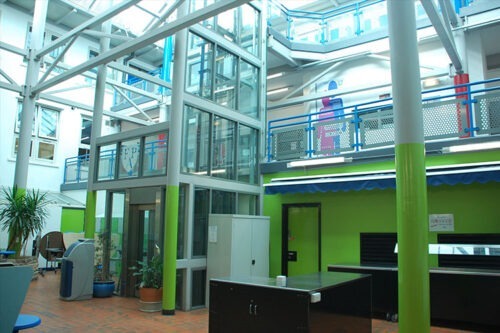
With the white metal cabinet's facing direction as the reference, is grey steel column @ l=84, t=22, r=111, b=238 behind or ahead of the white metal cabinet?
behind

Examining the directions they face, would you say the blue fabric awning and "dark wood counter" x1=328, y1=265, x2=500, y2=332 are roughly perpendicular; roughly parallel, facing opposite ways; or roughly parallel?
roughly parallel

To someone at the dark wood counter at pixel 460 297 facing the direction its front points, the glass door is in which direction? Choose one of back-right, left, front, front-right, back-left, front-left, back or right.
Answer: front-right

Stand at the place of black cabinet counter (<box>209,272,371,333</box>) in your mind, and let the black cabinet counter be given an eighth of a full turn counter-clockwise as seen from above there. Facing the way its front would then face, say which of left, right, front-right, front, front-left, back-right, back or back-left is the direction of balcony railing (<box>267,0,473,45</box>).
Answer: back

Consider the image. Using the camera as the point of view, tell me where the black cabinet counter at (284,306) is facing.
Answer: facing the viewer and to the left of the viewer

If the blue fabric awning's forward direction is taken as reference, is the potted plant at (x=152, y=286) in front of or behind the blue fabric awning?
in front

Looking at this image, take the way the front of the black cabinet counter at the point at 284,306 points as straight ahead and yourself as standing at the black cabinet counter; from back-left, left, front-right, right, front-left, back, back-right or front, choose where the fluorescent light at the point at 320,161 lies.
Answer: back-right
